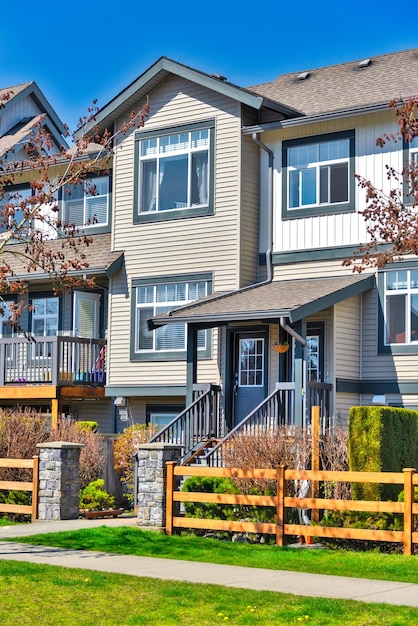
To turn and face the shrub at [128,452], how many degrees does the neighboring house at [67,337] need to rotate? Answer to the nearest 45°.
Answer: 0° — it already faces it

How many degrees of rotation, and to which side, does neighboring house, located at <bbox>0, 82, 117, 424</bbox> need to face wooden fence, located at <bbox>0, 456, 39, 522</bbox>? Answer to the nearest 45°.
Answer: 0° — it already faces it

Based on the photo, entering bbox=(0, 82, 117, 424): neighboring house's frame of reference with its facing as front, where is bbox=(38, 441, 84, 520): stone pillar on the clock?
The stone pillar is roughly at 12 o'clock from the neighboring house.

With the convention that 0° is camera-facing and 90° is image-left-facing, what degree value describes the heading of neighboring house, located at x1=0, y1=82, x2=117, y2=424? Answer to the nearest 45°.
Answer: approximately 0°

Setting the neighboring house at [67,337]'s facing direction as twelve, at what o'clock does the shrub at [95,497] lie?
The shrub is roughly at 12 o'clock from the neighboring house.
